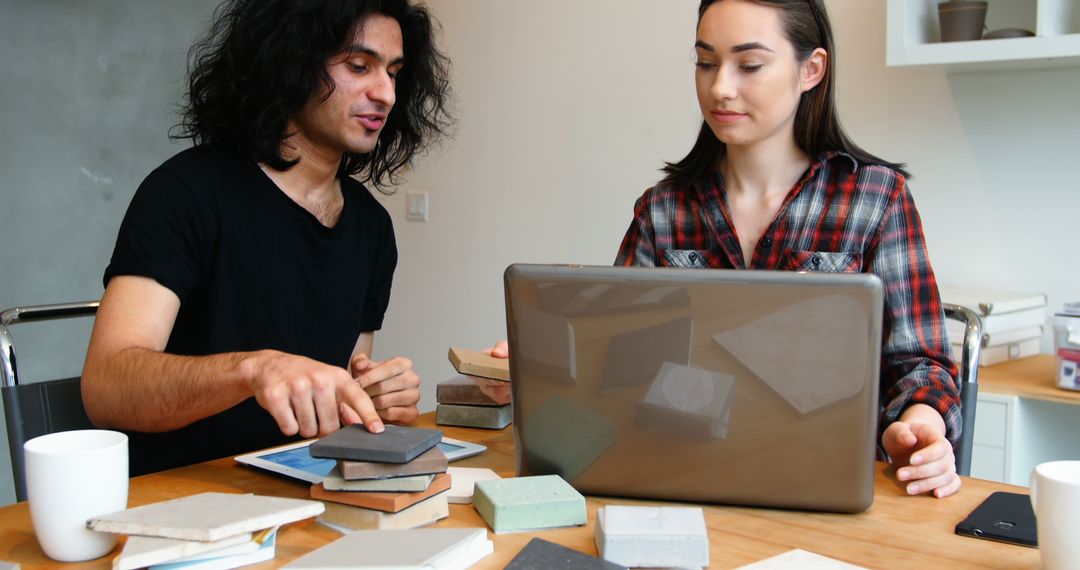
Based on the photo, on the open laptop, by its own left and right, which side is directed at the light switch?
front

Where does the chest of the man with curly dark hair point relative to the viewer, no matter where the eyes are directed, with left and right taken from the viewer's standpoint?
facing the viewer and to the right of the viewer

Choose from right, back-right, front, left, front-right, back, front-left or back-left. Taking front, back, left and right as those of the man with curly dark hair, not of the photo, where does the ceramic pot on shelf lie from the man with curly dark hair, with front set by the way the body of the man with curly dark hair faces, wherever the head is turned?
front-left

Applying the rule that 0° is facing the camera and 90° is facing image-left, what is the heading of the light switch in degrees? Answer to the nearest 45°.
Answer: approximately 0°

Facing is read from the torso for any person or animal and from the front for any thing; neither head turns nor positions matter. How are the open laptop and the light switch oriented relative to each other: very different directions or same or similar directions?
very different directions

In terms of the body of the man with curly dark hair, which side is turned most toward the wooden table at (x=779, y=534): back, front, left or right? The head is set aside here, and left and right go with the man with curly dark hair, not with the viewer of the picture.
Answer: front

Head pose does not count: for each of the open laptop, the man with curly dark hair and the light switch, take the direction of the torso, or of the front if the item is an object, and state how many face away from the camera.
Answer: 1

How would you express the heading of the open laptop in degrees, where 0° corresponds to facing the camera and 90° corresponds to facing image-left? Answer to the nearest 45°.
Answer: approximately 180°

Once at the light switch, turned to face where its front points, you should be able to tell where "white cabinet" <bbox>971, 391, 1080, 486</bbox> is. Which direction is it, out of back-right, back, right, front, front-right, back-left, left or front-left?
front-left
